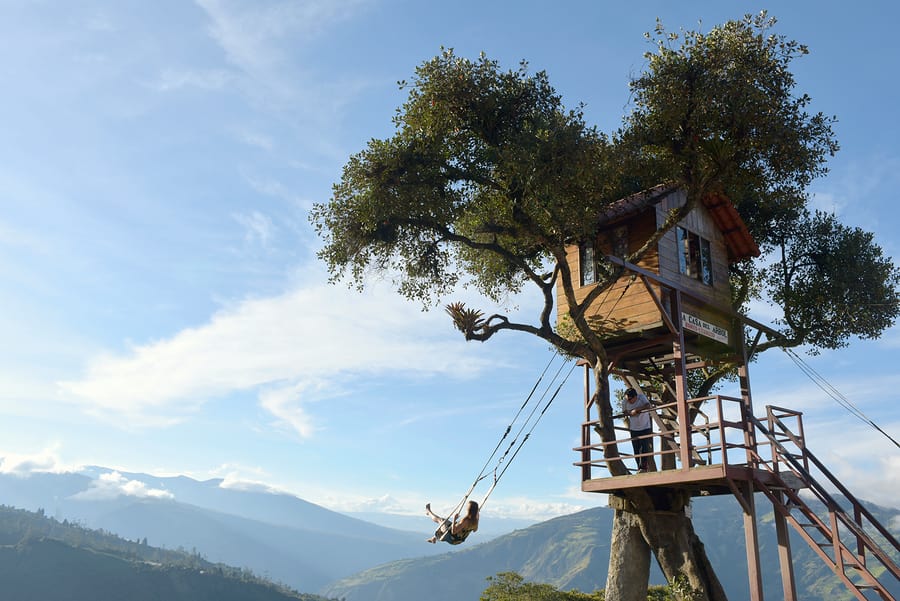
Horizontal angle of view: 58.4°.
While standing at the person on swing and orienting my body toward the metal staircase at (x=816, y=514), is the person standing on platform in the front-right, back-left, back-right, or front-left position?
front-left

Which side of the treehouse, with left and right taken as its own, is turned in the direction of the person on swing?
right

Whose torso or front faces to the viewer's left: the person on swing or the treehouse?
the person on swing

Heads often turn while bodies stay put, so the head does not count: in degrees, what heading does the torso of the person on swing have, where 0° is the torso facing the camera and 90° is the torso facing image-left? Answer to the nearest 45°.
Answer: approximately 90°

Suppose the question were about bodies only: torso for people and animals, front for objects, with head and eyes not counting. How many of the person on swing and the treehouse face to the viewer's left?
1

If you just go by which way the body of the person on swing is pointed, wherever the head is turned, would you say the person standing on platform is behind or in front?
behind

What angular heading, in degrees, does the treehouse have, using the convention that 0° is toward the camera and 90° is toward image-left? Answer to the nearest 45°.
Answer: approximately 315°

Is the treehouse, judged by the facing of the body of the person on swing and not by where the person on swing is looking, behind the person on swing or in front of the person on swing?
behind
